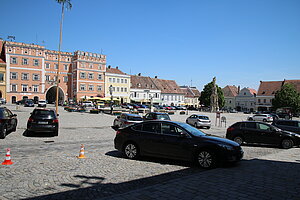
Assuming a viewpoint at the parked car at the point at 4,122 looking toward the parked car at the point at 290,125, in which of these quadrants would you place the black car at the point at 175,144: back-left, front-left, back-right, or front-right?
front-right

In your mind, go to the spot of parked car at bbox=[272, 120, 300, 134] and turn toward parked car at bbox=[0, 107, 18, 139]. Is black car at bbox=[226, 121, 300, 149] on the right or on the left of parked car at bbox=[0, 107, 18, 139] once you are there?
left

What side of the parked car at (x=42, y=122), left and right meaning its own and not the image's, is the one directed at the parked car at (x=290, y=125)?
right

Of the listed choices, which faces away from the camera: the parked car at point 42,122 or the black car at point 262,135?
the parked car

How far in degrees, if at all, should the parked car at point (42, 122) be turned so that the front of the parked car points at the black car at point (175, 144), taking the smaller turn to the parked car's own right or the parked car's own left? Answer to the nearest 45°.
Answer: approximately 135° to the parked car's own right

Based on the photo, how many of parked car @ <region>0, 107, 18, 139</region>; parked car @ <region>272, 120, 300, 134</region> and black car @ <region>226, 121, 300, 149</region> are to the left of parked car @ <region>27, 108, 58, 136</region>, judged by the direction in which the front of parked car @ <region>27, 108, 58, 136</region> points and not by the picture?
1

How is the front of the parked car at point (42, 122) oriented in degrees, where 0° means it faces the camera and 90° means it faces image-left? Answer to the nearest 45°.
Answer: approximately 180°

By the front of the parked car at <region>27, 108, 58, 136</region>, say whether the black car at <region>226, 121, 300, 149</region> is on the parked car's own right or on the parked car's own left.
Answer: on the parked car's own right

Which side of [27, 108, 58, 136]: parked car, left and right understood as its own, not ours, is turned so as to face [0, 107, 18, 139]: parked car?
left

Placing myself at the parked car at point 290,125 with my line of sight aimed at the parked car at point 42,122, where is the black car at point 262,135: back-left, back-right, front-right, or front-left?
front-left
